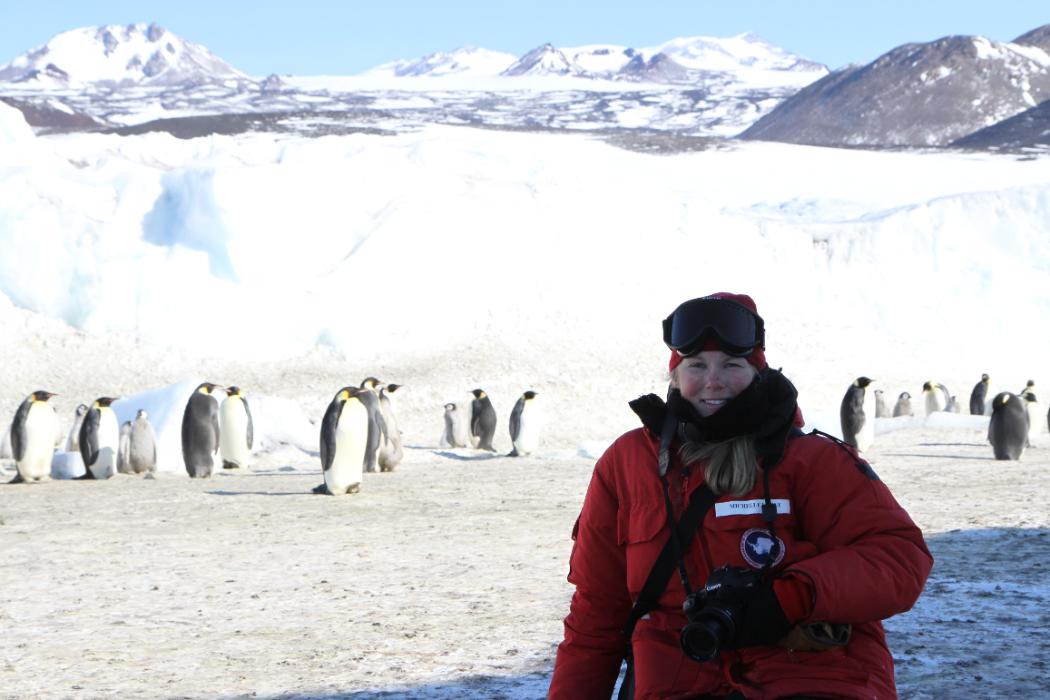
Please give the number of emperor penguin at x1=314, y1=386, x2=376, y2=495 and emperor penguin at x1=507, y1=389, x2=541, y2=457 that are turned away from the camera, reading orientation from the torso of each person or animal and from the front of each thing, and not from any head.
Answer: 0

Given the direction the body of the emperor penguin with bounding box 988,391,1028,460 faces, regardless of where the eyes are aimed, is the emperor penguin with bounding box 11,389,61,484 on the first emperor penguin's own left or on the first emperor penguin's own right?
on the first emperor penguin's own left

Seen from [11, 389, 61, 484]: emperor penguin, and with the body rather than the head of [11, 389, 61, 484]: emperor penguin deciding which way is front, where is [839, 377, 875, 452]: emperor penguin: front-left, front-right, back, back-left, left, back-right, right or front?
front-left

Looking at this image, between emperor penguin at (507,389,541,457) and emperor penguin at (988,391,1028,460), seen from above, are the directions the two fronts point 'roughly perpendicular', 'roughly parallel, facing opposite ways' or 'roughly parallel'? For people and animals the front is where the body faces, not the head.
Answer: roughly perpendicular

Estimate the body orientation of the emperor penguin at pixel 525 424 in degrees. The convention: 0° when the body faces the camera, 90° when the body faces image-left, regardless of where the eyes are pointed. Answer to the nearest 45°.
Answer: approximately 315°

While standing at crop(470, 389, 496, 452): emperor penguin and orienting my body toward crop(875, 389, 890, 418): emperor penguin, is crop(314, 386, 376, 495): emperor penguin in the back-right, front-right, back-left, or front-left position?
back-right

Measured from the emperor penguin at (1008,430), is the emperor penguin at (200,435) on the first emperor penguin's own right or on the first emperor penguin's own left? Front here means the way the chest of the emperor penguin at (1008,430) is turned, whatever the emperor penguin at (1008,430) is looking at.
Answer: on the first emperor penguin's own left

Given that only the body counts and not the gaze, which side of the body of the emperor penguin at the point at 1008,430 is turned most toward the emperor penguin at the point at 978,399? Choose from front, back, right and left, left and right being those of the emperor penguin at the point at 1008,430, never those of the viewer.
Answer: front

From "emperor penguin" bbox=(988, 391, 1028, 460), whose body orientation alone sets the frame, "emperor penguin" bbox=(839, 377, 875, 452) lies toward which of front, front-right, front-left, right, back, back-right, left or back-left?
front-left

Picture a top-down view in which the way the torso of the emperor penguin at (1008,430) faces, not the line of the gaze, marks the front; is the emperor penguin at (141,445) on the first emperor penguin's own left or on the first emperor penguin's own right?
on the first emperor penguin's own left

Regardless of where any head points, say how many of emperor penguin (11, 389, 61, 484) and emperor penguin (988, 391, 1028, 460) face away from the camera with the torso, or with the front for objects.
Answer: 1

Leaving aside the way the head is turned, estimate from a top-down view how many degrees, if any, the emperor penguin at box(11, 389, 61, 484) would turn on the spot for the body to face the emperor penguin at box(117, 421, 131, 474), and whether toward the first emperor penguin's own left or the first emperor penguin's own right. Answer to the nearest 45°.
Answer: approximately 90° to the first emperor penguin's own left
